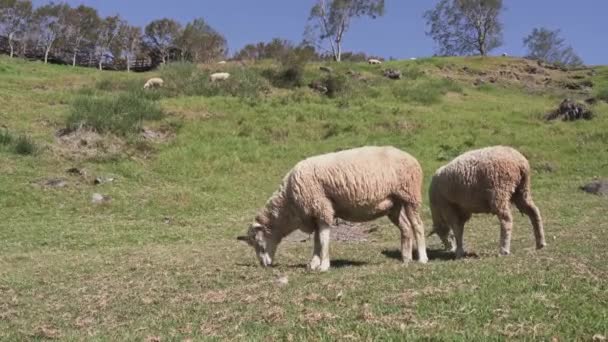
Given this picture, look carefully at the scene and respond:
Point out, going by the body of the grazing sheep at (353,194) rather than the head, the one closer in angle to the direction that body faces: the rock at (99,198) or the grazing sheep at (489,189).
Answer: the rock

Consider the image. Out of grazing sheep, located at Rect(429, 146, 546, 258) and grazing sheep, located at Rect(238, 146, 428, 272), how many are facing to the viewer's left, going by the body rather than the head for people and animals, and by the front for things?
2

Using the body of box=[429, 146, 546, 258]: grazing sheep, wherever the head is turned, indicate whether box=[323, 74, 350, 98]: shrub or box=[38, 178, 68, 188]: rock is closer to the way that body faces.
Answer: the rock

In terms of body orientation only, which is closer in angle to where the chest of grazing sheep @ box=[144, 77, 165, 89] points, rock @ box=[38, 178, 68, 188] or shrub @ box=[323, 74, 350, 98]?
the rock

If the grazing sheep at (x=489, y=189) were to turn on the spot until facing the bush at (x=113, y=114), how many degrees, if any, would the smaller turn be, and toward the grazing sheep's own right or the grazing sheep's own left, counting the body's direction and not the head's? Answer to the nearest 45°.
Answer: approximately 45° to the grazing sheep's own right

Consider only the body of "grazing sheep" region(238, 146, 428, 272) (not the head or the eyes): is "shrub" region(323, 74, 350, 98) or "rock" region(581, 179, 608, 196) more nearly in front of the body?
the shrub

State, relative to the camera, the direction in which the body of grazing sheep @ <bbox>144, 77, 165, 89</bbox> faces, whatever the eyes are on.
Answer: to the viewer's left

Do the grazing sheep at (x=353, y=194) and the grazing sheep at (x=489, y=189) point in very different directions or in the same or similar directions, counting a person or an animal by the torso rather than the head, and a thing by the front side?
same or similar directions

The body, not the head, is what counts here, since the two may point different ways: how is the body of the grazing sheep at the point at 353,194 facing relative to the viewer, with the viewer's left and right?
facing to the left of the viewer

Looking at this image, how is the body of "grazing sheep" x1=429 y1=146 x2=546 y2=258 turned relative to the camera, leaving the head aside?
to the viewer's left

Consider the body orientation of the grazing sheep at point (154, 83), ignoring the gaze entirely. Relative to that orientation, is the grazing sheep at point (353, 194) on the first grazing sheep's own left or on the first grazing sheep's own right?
on the first grazing sheep's own left

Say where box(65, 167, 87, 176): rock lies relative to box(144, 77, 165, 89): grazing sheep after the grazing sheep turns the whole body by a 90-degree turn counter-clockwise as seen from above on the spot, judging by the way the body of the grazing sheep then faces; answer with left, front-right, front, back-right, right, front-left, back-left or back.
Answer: front

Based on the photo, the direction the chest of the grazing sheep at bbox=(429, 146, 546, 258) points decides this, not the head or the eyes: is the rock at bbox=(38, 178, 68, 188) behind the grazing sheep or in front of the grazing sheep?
in front

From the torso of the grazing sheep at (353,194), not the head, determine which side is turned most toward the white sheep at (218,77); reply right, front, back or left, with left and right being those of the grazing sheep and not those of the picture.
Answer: right

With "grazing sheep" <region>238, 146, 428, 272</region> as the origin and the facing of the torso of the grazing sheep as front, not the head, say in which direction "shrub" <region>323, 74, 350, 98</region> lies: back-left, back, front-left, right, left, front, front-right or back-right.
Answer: right

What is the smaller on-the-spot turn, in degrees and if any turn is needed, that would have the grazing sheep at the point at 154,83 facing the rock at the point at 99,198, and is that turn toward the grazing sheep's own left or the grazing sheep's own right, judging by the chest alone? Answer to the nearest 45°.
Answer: approximately 90° to the grazing sheep's own left

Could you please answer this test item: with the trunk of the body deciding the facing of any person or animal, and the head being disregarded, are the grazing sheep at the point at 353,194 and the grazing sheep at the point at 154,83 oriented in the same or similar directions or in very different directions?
same or similar directions

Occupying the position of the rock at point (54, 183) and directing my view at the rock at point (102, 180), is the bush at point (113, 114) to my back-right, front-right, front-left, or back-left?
front-left
